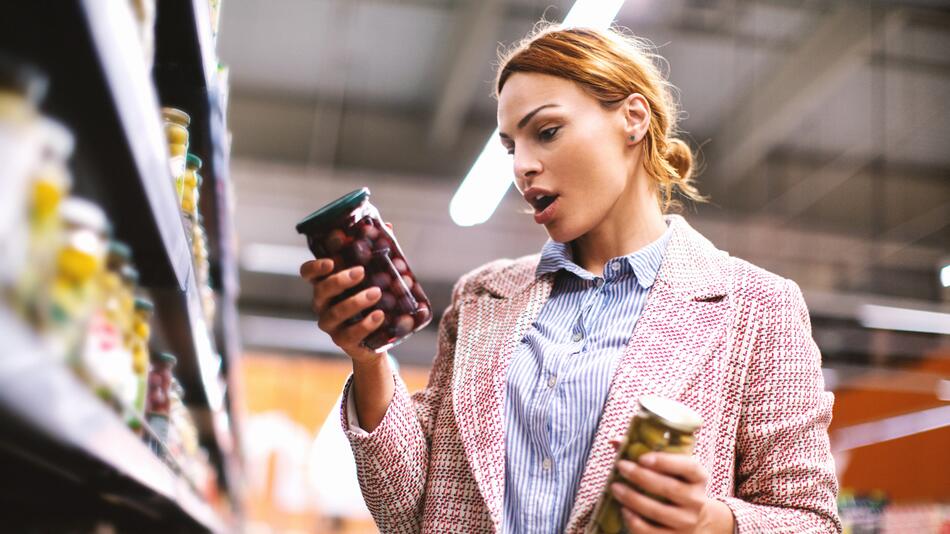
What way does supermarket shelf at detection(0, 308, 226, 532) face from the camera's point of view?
to the viewer's right

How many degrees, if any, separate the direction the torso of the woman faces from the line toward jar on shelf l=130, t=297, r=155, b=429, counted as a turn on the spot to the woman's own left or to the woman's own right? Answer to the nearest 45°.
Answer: approximately 45° to the woman's own right

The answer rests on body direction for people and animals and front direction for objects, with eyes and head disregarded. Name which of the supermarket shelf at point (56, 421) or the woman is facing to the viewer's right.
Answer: the supermarket shelf

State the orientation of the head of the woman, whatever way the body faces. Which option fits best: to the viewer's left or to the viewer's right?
to the viewer's left

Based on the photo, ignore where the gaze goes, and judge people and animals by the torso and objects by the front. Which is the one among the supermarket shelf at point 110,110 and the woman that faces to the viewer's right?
the supermarket shelf

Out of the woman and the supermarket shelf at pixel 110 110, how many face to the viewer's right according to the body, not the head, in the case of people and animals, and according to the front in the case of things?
1

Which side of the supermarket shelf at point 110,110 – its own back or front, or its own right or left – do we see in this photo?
right

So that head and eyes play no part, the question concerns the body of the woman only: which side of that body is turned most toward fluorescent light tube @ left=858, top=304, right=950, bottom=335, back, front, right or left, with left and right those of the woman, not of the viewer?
back

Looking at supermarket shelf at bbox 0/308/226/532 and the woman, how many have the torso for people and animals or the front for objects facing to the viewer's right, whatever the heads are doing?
1

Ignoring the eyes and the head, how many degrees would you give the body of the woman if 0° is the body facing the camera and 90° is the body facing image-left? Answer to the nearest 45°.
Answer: approximately 45°
